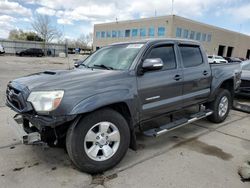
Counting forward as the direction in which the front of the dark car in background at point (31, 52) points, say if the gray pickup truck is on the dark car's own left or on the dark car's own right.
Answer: on the dark car's own left

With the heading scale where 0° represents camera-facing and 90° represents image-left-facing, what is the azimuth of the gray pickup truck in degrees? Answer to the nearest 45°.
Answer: approximately 45°

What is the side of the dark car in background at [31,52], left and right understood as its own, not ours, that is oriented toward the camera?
left

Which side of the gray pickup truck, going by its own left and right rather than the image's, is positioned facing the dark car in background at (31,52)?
right
